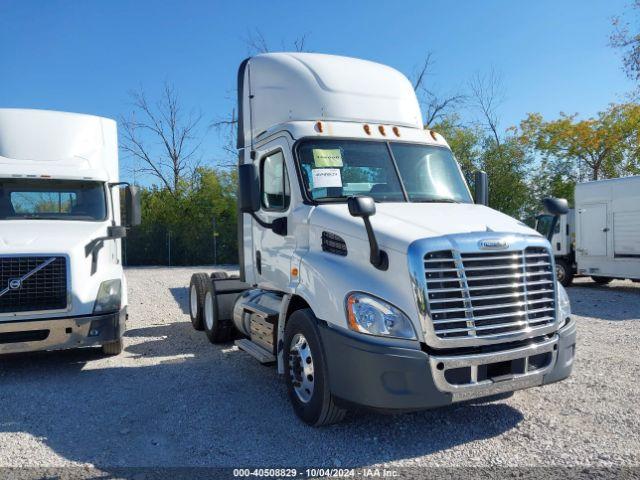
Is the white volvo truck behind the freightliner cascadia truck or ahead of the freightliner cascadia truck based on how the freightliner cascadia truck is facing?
behind

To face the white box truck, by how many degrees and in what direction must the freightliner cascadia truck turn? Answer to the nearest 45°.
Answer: approximately 90° to its left

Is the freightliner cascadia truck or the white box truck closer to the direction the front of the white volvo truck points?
the freightliner cascadia truck

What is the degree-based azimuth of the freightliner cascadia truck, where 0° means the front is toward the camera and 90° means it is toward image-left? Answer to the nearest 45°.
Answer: approximately 315°

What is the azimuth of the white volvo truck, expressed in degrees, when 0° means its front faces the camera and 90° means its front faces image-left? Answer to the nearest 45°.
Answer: approximately 0°

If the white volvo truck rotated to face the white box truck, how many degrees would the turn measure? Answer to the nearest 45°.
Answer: approximately 90° to its left

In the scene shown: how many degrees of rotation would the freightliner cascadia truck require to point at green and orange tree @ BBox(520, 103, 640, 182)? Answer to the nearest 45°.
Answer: approximately 90° to its left
